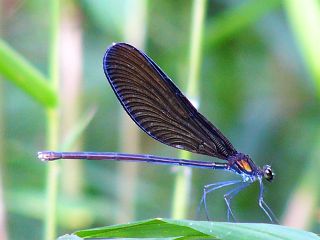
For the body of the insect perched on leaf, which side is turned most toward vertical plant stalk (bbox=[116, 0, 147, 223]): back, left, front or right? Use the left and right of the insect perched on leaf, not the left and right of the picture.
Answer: left

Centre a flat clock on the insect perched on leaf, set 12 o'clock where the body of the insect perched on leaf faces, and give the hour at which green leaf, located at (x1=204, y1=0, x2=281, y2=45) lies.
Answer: The green leaf is roughly at 10 o'clock from the insect perched on leaf.

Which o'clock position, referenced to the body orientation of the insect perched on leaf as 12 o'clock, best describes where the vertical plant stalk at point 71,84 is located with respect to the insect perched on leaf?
The vertical plant stalk is roughly at 8 o'clock from the insect perched on leaf.

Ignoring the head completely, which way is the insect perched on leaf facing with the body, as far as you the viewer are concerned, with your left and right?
facing to the right of the viewer

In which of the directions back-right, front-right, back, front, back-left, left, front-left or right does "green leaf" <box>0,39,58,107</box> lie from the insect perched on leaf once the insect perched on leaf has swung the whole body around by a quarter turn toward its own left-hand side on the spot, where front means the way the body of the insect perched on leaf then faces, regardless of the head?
front-left

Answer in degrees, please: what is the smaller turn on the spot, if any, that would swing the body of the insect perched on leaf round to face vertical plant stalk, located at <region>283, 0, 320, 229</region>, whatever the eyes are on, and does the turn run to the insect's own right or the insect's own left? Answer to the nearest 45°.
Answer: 0° — it already faces it
